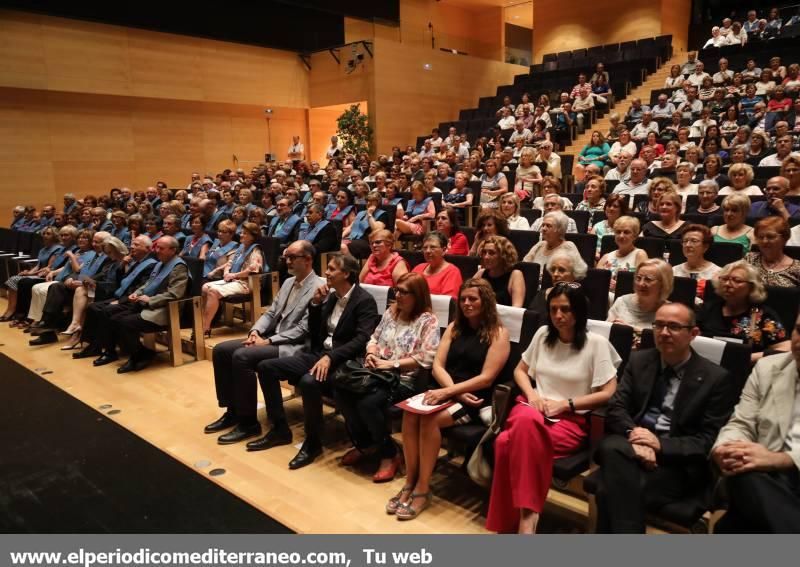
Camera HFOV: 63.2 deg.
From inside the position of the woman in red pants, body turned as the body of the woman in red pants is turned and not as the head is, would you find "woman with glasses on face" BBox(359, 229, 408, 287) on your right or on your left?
on your right

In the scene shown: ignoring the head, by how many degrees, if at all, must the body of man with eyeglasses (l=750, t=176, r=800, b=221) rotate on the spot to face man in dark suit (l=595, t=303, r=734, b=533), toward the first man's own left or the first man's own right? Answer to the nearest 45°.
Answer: approximately 45° to the first man's own left

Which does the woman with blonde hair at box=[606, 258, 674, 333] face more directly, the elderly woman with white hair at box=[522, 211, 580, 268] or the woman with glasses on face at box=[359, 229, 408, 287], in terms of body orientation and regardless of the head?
the woman with glasses on face

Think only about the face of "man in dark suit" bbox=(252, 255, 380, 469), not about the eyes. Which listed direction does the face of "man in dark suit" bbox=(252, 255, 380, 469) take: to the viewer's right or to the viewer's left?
to the viewer's left

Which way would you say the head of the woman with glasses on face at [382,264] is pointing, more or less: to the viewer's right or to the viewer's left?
to the viewer's left

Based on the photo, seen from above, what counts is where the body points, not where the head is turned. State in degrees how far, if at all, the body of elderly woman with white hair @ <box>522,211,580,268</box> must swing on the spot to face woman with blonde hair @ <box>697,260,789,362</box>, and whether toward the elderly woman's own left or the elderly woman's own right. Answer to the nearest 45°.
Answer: approximately 90° to the elderly woman's own left

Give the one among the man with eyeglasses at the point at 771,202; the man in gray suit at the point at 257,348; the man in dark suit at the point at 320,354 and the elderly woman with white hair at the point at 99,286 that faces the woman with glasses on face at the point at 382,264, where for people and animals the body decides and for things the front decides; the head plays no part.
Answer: the man with eyeglasses

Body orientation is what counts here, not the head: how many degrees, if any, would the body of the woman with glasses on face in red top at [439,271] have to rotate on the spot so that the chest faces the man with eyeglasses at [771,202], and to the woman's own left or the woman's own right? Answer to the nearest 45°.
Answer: approximately 135° to the woman's own left

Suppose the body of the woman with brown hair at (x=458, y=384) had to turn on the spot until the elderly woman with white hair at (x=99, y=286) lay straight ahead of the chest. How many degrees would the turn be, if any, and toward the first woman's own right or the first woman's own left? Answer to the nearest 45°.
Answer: approximately 90° to the first woman's own right

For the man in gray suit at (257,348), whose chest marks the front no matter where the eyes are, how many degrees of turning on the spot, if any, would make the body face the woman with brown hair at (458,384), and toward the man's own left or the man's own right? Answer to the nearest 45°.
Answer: approximately 90° to the man's own left

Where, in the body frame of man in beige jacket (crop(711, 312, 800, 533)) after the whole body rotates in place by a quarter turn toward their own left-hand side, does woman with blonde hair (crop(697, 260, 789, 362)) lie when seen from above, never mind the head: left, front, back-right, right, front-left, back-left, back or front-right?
back-left
